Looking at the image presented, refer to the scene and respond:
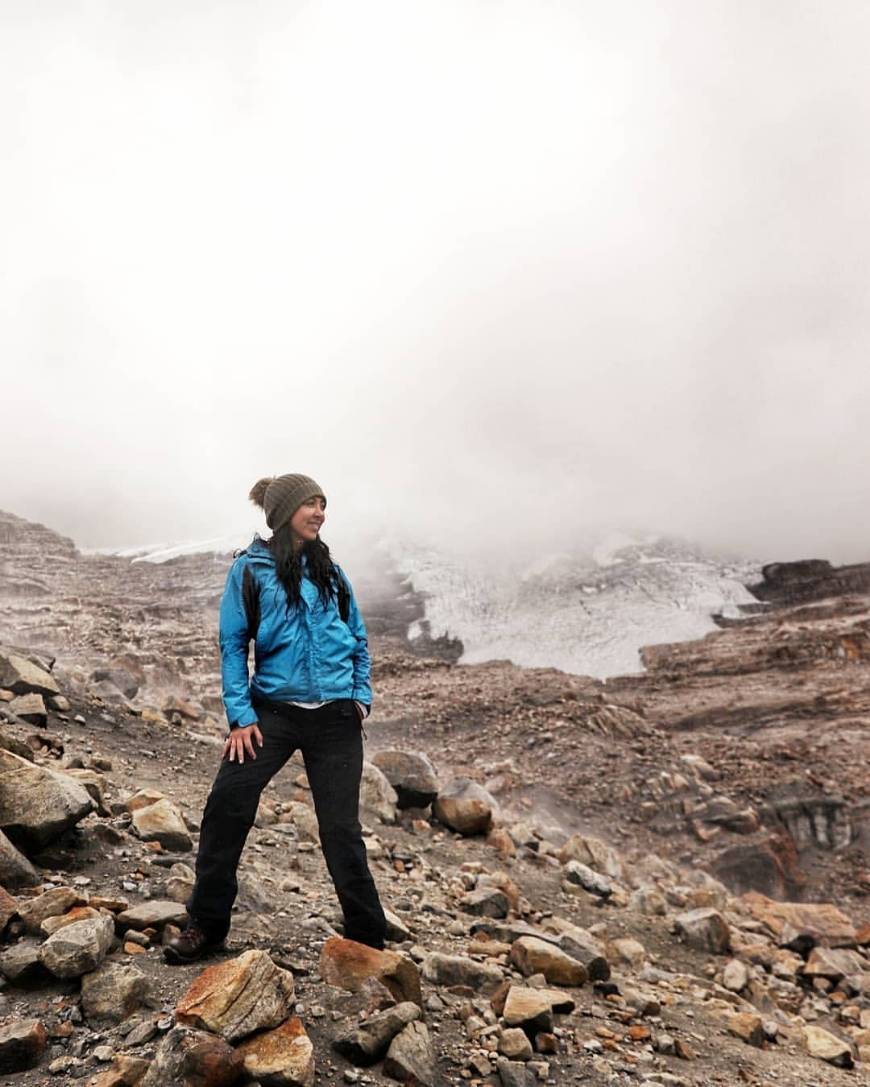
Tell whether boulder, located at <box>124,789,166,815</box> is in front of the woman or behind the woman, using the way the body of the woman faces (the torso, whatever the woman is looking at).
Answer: behind

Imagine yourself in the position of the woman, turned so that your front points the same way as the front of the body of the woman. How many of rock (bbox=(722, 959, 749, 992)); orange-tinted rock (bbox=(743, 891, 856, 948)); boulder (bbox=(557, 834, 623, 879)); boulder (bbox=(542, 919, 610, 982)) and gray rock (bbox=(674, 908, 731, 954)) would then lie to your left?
5

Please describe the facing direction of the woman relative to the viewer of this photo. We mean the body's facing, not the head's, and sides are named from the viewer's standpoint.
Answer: facing the viewer and to the right of the viewer

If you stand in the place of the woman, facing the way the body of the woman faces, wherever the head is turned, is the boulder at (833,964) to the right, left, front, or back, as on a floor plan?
left

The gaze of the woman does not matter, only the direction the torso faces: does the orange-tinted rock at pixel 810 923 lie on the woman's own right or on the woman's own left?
on the woman's own left

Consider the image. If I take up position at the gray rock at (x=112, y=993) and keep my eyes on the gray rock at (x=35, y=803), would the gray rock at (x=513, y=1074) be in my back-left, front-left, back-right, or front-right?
back-right

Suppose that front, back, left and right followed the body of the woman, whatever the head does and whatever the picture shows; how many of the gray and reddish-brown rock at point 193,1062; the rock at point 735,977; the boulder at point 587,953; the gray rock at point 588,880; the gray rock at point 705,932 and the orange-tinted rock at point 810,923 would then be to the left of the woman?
5

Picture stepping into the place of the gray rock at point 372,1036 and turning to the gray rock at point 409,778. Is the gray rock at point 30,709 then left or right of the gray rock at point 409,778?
left

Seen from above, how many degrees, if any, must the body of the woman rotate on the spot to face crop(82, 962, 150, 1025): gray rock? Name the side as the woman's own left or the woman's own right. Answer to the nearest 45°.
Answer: approximately 90° to the woman's own right

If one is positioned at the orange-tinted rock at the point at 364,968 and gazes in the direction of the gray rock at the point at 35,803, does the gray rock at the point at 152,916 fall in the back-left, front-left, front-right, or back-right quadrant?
front-left
